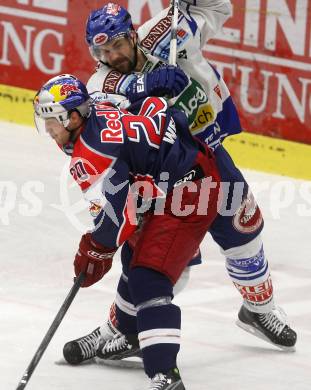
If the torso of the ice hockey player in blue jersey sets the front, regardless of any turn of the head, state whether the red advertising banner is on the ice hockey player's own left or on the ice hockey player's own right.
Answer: on the ice hockey player's own right

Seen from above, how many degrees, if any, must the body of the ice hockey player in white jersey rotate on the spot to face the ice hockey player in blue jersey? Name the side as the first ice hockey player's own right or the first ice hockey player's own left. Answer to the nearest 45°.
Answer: approximately 45° to the first ice hockey player's own left

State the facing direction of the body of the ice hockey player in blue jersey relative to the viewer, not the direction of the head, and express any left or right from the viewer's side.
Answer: facing to the left of the viewer

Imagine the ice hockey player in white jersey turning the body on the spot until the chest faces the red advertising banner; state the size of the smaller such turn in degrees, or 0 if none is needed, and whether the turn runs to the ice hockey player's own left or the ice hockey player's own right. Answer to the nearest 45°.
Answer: approximately 135° to the ice hockey player's own right

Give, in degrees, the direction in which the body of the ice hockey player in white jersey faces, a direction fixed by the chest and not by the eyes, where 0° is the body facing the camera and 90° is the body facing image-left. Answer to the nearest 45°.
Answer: approximately 45°

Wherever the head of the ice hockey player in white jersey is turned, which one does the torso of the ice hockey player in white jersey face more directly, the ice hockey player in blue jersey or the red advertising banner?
the ice hockey player in blue jersey
